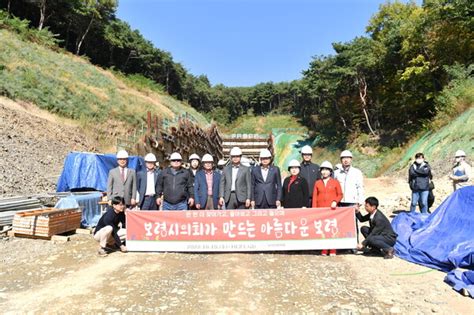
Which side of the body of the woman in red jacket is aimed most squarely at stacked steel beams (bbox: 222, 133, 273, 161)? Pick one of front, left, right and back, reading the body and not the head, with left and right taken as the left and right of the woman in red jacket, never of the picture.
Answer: back

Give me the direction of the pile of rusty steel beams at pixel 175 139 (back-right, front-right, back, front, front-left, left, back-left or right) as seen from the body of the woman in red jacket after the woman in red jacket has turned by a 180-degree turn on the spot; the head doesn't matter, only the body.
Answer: front-left

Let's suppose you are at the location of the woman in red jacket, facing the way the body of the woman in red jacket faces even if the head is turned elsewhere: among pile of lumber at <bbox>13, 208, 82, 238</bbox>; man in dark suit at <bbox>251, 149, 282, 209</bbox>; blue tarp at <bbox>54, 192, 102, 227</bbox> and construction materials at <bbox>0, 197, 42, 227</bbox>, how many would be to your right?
4

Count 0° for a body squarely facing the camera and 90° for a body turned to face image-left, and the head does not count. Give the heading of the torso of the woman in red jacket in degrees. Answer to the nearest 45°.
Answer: approximately 0°

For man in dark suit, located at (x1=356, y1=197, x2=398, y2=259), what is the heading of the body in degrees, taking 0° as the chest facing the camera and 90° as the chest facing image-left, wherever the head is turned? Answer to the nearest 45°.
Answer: approximately 90°

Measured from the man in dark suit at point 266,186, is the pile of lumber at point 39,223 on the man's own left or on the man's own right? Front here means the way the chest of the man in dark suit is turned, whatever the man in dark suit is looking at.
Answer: on the man's own right
